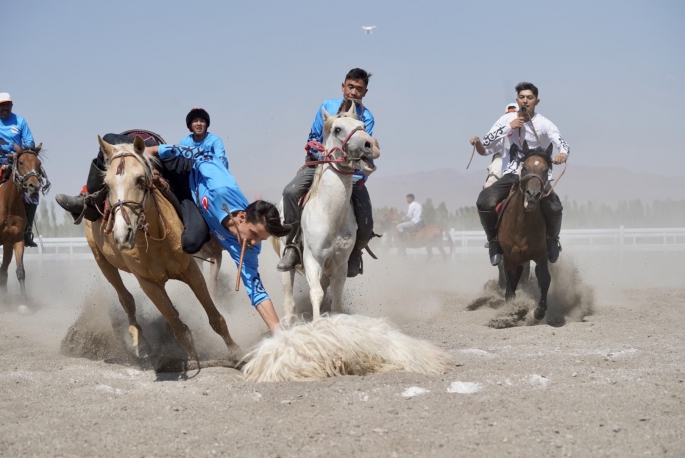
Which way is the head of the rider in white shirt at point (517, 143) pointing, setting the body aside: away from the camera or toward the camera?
toward the camera

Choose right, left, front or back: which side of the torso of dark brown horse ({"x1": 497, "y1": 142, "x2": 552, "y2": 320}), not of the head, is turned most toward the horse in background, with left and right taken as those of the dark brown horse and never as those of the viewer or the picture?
back

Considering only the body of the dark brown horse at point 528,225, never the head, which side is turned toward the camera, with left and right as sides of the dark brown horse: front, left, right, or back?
front

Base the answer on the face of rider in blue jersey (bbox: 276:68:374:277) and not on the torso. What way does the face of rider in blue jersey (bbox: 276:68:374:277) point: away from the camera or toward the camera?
toward the camera

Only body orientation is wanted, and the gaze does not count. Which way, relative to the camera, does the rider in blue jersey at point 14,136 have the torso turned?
toward the camera

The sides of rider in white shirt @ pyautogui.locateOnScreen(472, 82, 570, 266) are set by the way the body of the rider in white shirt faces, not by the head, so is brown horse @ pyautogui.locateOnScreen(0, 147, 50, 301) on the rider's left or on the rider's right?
on the rider's right

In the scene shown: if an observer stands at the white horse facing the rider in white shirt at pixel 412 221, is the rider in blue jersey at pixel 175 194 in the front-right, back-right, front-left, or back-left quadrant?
back-left
